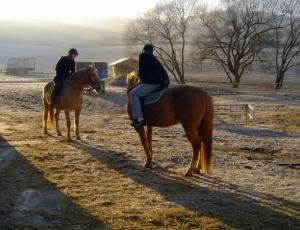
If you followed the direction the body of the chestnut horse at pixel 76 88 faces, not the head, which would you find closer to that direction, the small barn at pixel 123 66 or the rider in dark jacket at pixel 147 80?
the rider in dark jacket

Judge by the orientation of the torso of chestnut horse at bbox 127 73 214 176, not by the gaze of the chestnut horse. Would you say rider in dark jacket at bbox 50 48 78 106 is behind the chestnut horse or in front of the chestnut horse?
in front

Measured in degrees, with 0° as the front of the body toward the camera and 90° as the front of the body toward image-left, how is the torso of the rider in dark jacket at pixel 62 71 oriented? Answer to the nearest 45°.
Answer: approximately 270°

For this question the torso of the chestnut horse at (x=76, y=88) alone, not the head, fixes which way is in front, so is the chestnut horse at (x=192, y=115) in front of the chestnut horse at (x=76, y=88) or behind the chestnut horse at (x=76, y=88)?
in front

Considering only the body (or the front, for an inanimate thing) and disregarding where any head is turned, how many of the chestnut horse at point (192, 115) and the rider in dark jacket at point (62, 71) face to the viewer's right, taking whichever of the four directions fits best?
1

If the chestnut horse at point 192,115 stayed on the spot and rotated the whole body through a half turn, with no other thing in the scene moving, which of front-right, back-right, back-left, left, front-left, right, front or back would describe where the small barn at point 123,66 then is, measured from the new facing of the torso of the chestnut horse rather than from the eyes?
back-left

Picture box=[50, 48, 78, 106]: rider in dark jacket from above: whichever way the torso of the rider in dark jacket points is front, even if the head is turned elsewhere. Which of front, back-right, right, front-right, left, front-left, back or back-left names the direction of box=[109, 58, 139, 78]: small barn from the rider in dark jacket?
left

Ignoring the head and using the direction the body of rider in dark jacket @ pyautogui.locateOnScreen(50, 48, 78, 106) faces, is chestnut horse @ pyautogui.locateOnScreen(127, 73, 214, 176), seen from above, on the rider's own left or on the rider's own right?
on the rider's own right

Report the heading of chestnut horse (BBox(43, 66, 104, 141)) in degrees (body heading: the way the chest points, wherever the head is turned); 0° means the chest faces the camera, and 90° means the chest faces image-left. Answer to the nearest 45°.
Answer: approximately 315°

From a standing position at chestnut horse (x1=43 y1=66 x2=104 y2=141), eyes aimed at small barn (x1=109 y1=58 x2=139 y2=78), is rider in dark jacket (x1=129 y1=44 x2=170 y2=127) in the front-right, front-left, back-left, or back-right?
back-right

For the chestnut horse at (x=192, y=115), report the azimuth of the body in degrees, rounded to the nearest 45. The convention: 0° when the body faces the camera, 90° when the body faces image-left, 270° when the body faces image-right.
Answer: approximately 135°

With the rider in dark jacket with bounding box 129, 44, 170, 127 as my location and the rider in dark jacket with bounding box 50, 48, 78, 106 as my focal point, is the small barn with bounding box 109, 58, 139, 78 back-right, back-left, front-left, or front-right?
front-right
